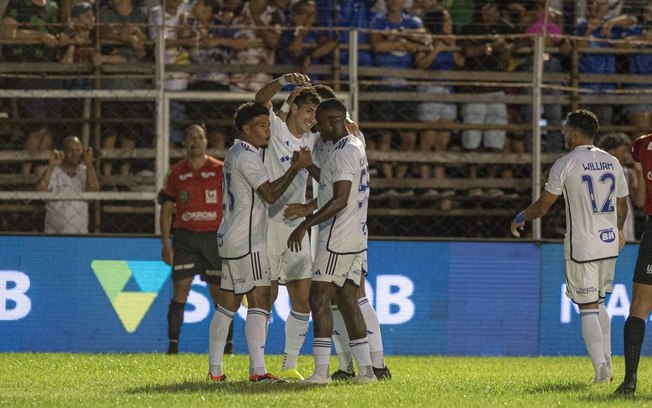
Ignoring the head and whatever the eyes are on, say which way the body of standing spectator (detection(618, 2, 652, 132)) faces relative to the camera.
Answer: toward the camera

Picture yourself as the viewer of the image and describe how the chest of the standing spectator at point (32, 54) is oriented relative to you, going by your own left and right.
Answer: facing the viewer

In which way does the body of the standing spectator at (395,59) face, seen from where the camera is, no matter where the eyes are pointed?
toward the camera

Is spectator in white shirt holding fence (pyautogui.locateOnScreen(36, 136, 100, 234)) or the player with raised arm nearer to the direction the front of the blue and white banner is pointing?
the player with raised arm

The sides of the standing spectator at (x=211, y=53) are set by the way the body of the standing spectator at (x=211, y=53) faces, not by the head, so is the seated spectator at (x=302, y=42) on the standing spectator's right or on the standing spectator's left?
on the standing spectator's left

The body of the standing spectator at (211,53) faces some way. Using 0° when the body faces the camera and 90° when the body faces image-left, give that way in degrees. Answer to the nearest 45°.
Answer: approximately 0°

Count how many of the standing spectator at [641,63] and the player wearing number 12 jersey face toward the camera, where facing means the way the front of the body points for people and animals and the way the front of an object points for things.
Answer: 1

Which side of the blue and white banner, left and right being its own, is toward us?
front

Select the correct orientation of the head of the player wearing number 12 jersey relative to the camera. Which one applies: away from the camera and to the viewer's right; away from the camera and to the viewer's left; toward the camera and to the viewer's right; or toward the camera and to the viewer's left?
away from the camera and to the viewer's left

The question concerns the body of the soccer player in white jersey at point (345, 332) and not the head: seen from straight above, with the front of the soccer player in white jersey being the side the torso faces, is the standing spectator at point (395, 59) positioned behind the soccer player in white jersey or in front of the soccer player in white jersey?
behind
